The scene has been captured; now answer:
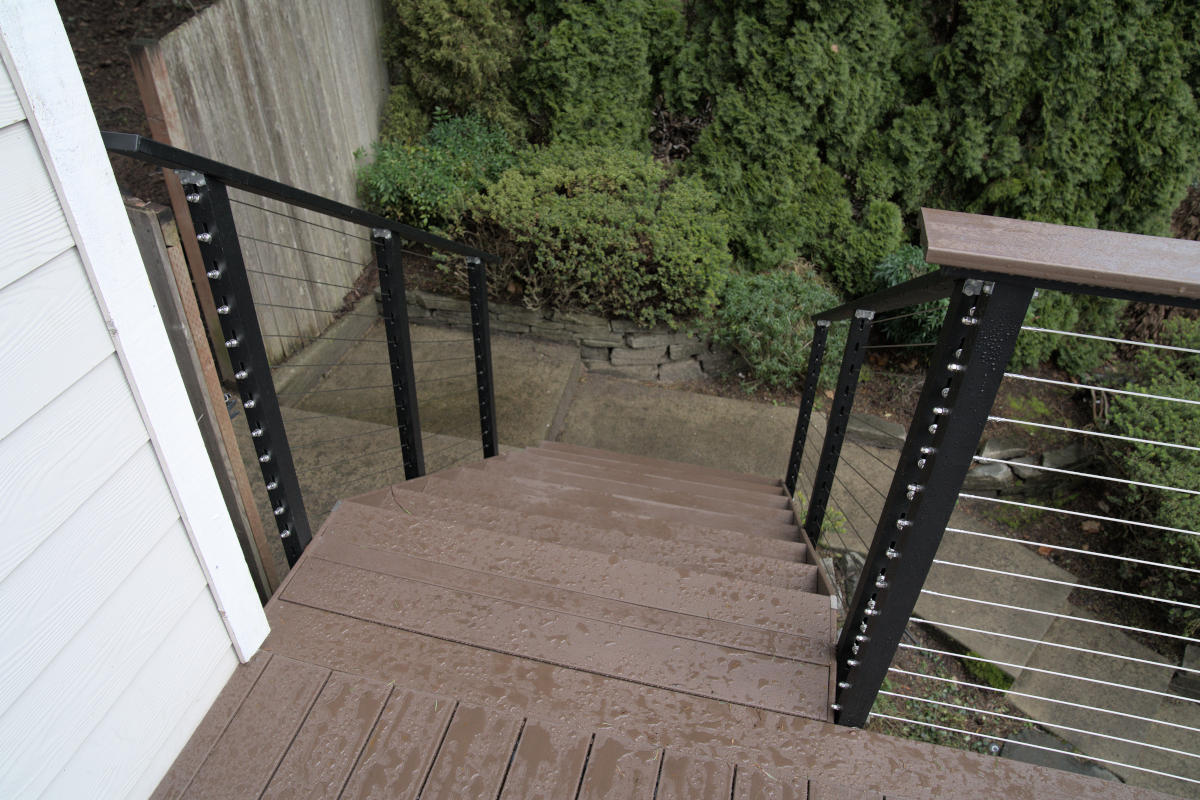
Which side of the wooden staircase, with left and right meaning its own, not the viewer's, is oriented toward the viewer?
back

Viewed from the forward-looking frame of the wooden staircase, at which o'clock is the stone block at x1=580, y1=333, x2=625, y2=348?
The stone block is roughly at 12 o'clock from the wooden staircase.

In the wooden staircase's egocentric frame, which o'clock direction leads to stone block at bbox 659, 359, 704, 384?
The stone block is roughly at 12 o'clock from the wooden staircase.

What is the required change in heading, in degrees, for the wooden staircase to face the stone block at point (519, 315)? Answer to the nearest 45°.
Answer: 0° — it already faces it

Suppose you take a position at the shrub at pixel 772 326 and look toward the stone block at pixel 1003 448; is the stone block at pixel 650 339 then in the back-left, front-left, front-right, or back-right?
back-right

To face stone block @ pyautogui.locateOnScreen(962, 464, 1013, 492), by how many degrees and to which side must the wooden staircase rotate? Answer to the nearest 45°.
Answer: approximately 45° to its right

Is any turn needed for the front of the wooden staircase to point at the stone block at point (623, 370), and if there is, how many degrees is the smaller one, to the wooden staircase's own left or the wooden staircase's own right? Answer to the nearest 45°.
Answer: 0° — it already faces it
